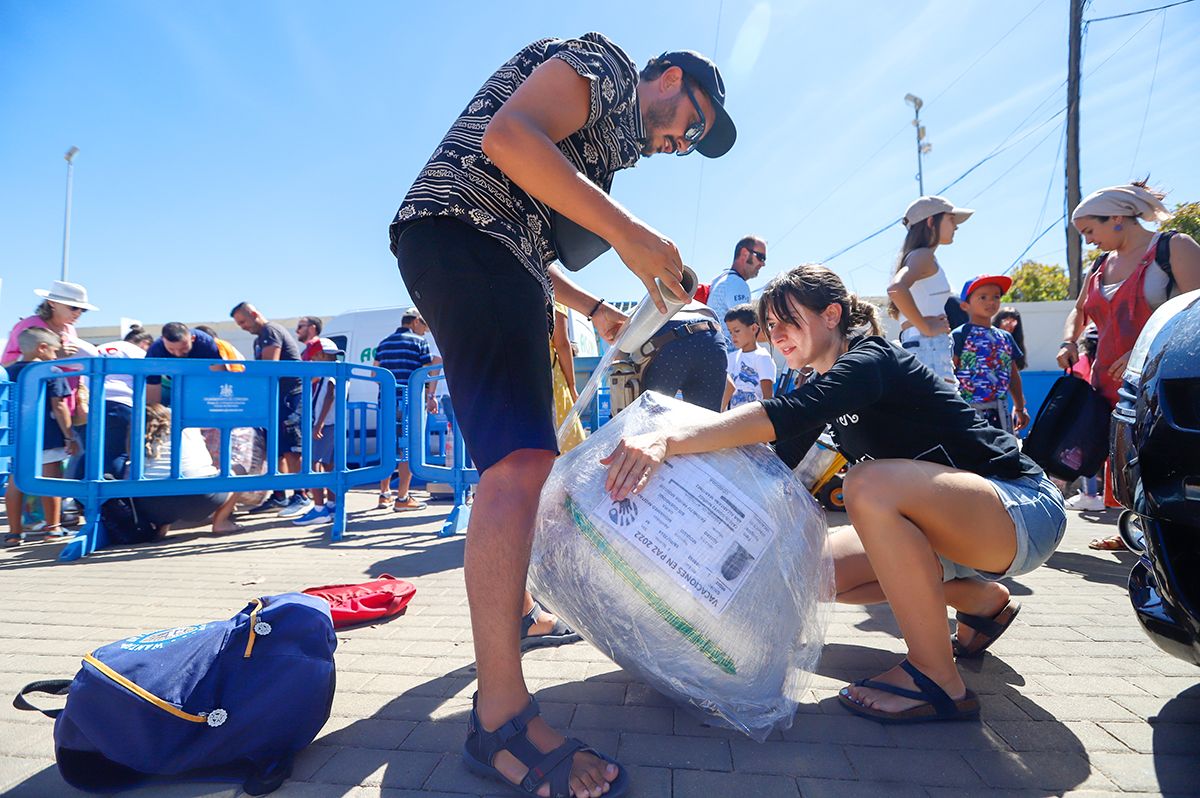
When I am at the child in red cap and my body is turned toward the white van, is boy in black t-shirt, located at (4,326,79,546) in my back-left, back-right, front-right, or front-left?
front-left

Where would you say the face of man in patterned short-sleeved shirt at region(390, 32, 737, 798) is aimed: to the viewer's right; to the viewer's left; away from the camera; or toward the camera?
to the viewer's right

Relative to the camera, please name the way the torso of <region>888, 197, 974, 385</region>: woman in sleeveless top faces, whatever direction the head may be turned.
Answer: to the viewer's right

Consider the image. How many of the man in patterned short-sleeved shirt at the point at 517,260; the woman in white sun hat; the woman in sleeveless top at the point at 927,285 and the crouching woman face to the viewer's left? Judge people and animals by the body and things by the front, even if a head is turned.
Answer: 1

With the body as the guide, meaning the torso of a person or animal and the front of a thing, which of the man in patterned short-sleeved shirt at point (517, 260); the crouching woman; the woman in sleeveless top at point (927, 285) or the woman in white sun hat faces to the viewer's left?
the crouching woman

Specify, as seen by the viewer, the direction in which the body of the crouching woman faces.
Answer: to the viewer's left

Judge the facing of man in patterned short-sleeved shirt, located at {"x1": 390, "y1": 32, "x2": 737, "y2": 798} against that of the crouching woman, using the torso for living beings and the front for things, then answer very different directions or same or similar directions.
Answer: very different directions

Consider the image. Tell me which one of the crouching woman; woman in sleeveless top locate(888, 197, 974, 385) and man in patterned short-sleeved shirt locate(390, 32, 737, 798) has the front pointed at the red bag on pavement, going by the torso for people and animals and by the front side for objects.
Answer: the crouching woman

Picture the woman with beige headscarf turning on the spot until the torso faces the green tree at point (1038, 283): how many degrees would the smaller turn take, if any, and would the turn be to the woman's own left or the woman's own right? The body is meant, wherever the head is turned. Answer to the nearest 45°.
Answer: approximately 135° to the woman's own right

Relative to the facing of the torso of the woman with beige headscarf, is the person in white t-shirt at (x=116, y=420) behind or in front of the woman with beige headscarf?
in front

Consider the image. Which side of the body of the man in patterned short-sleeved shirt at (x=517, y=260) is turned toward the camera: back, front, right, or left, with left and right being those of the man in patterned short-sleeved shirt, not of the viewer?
right

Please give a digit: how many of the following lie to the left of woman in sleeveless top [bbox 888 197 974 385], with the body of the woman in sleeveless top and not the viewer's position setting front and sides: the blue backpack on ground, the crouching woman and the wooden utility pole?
1

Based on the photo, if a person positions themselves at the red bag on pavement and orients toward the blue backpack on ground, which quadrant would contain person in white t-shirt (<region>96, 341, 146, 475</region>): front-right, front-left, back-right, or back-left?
back-right
